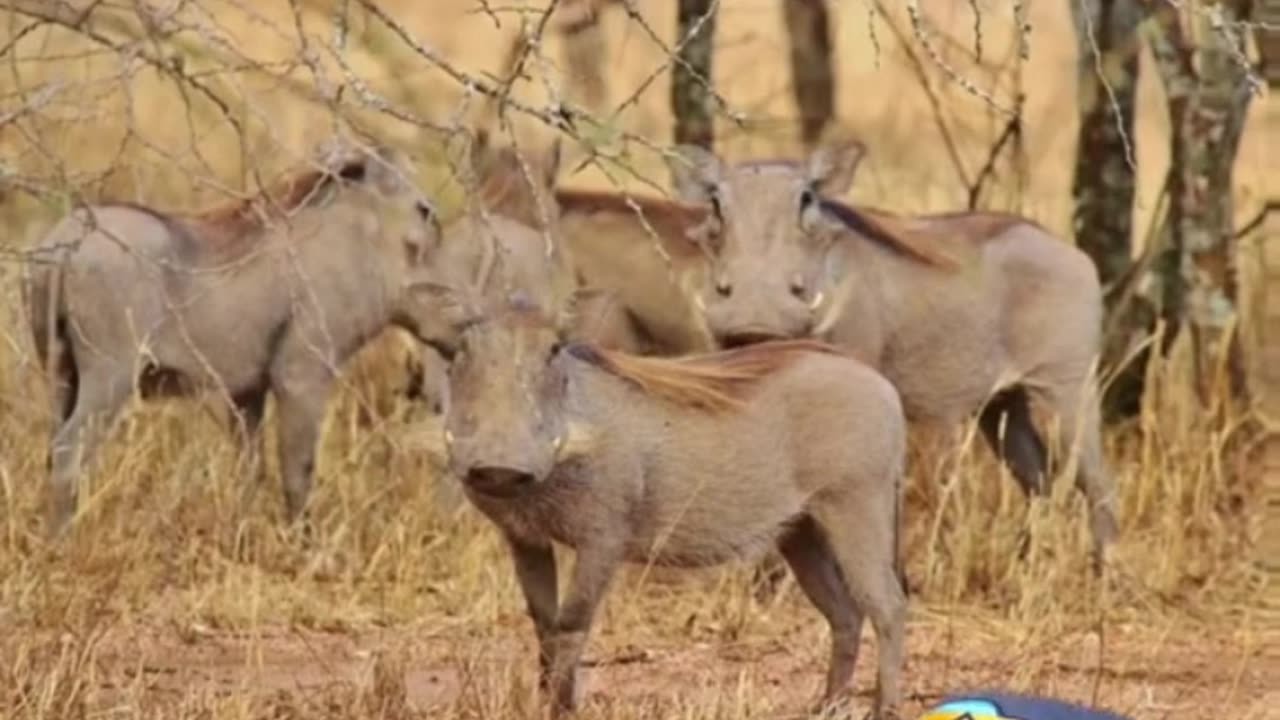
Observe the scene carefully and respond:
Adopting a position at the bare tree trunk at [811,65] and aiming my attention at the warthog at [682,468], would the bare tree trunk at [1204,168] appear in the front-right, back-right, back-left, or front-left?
front-left

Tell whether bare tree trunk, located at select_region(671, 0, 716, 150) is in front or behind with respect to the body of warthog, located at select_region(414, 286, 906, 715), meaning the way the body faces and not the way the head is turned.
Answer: behind

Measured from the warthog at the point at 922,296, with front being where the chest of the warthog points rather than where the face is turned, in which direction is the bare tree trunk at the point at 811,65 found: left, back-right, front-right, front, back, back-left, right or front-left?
back-right

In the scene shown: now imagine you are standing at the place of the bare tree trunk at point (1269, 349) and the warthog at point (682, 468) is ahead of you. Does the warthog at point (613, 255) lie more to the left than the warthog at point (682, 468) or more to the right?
right

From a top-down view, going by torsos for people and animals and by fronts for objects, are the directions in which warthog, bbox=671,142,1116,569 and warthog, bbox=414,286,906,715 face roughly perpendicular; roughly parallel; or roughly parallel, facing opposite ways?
roughly parallel

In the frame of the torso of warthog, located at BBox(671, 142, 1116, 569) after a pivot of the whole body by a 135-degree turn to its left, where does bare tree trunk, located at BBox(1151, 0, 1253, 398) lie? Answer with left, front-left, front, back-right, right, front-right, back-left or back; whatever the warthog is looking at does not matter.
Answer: front-left

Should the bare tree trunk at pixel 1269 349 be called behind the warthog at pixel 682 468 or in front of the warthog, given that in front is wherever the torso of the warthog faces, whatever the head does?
behind

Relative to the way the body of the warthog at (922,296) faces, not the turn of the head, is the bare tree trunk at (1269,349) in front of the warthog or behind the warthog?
behind

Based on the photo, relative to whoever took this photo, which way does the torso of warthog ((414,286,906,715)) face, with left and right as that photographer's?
facing the viewer and to the left of the viewer

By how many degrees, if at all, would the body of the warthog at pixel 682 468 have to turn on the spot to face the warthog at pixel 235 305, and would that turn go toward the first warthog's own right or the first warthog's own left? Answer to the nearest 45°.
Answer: approximately 90° to the first warthog's own right

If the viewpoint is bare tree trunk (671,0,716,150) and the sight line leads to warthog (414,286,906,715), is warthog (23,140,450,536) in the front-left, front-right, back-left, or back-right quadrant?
front-right

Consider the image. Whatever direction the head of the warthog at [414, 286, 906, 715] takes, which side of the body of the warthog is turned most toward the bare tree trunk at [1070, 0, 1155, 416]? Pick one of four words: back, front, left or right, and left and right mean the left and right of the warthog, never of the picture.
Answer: back

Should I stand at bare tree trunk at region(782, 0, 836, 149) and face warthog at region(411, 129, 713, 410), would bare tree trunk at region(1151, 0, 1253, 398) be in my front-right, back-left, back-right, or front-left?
front-left
